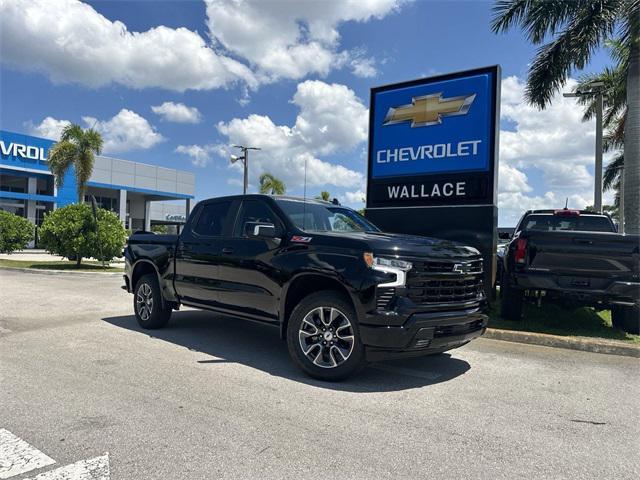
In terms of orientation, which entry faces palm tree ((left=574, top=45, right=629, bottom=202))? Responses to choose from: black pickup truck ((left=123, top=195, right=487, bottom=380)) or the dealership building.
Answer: the dealership building

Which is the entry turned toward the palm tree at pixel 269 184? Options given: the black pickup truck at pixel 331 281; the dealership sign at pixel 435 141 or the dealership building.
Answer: the dealership building

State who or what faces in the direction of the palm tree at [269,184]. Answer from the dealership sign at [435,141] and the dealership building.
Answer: the dealership building

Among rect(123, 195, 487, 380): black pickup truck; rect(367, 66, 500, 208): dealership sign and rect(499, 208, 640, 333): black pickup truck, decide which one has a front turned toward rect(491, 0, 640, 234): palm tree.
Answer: rect(499, 208, 640, 333): black pickup truck

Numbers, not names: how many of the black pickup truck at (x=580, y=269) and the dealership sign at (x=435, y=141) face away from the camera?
1

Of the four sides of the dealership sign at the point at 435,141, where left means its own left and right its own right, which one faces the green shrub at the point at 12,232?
right

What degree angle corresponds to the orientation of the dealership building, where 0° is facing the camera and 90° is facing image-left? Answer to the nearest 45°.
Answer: approximately 315°

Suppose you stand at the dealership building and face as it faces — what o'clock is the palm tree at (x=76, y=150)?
The palm tree is roughly at 1 o'clock from the dealership building.

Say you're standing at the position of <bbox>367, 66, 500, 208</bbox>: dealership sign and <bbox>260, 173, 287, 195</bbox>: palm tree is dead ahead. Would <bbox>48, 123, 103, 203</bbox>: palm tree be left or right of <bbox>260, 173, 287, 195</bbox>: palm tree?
left

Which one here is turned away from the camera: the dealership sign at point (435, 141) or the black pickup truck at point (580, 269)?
the black pickup truck

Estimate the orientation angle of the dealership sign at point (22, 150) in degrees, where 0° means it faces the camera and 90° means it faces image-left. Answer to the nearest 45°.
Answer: approximately 315°

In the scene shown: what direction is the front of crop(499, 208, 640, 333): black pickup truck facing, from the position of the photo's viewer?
facing away from the viewer

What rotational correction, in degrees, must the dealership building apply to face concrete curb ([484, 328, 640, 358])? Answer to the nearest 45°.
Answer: approximately 45° to its right
